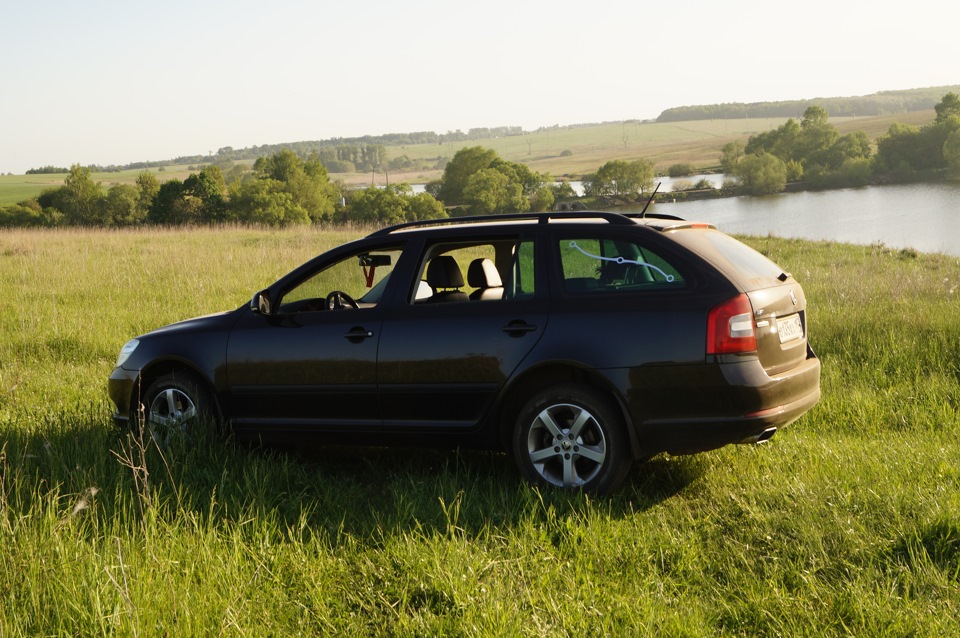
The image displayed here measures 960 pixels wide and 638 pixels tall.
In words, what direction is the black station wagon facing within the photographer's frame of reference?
facing away from the viewer and to the left of the viewer
